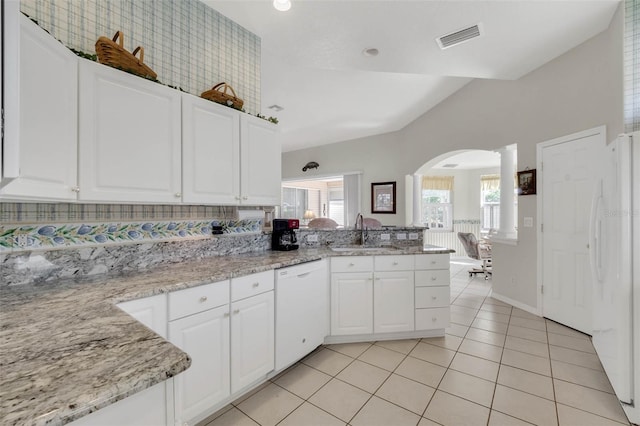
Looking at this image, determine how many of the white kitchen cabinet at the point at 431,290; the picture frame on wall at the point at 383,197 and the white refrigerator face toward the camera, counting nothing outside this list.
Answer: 2

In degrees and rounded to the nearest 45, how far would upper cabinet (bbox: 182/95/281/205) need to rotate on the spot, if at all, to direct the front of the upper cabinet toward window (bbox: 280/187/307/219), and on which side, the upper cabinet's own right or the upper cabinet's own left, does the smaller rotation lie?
approximately 135° to the upper cabinet's own left

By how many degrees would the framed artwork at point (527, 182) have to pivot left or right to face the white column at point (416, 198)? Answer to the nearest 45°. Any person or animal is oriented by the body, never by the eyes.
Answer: approximately 90° to its right

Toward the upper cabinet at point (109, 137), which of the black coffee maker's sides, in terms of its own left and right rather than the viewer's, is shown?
right

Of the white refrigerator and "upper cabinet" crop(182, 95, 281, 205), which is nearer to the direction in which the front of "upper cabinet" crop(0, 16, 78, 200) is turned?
the white refrigerator

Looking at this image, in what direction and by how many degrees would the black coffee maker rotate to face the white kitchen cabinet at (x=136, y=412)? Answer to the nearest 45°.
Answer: approximately 45° to its right

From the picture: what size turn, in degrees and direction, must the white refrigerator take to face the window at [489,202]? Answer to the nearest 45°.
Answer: approximately 90° to its right

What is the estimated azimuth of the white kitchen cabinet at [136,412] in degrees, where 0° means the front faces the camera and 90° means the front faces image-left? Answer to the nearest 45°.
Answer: approximately 315°

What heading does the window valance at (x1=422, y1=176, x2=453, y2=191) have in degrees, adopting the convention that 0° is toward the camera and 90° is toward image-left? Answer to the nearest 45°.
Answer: approximately 0°

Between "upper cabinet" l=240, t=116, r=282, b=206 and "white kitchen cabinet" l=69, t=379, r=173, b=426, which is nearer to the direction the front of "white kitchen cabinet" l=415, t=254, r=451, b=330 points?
the white kitchen cabinet

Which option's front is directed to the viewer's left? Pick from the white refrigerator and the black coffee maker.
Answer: the white refrigerator

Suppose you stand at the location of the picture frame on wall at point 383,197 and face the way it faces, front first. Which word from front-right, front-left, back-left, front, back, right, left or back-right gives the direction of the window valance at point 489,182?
back-left

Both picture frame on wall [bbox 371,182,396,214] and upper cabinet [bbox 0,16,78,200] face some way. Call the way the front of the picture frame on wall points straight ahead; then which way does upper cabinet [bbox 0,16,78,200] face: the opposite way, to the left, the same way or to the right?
to the left
